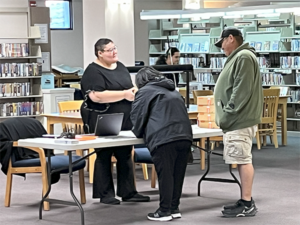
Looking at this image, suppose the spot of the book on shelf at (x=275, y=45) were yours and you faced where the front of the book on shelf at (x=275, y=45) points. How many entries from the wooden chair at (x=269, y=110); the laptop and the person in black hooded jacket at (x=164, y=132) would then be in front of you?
3

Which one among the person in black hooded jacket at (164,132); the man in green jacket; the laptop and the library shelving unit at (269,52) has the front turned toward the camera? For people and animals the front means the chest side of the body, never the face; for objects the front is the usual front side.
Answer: the library shelving unit

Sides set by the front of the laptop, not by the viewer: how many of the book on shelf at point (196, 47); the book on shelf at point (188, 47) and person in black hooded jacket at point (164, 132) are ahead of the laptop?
2

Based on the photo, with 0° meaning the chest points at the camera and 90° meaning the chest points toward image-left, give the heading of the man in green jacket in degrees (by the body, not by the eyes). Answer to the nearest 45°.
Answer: approximately 90°

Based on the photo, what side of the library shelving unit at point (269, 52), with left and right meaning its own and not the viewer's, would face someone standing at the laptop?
front

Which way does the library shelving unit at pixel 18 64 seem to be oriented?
toward the camera

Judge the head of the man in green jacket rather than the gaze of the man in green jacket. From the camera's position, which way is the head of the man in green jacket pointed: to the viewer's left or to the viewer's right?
to the viewer's left

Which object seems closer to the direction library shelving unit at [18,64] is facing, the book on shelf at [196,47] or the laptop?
the laptop

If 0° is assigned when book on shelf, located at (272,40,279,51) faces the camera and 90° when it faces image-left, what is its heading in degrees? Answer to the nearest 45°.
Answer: approximately 0°

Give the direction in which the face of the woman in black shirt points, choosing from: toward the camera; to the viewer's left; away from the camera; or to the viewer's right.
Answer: to the viewer's right

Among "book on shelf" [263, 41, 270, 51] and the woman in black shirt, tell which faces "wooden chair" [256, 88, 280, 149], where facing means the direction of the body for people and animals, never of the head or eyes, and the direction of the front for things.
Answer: the book on shelf

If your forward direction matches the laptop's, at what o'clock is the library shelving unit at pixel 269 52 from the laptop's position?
The library shelving unit is roughly at 1 o'clock from the laptop.

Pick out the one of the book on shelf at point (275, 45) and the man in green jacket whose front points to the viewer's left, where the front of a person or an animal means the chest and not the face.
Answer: the man in green jacket

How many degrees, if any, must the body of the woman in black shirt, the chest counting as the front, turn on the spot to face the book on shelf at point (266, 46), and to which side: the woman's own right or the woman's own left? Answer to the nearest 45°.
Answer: approximately 90° to the woman's own left
